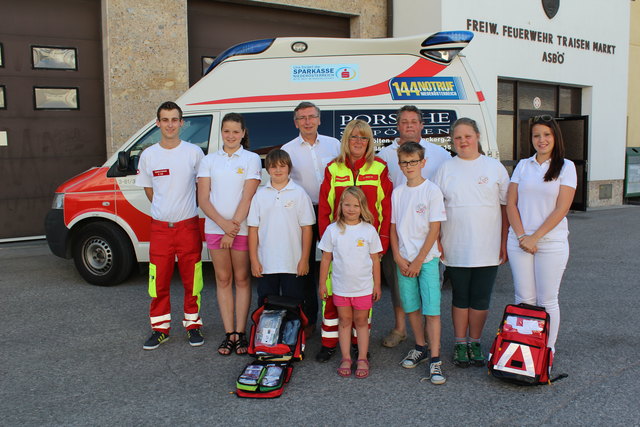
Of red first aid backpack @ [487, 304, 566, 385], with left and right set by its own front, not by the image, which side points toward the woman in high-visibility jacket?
right

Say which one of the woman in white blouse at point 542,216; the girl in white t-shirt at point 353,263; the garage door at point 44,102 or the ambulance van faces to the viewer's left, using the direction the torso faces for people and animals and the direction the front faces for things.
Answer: the ambulance van

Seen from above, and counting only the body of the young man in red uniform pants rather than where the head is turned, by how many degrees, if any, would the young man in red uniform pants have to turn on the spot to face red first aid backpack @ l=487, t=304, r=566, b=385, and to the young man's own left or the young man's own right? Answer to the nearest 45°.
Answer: approximately 45° to the young man's own left

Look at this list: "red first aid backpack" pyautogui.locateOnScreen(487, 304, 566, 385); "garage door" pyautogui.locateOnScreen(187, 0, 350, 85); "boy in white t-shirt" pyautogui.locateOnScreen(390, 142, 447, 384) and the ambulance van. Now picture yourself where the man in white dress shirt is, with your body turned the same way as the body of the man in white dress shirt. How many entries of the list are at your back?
2

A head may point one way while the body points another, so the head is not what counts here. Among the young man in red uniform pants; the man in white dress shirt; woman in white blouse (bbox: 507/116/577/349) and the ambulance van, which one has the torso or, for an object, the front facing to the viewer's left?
the ambulance van

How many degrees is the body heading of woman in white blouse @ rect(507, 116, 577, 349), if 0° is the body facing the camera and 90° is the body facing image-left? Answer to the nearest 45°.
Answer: approximately 0°

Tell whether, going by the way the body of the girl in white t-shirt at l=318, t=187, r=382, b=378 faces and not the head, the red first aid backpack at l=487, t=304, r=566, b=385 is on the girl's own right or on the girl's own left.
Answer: on the girl's own left

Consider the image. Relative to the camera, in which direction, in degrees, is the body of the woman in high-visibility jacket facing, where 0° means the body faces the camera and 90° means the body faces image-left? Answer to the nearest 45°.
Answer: approximately 0°

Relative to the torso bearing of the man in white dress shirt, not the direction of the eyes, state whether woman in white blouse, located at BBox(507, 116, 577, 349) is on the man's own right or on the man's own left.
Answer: on the man's own left
